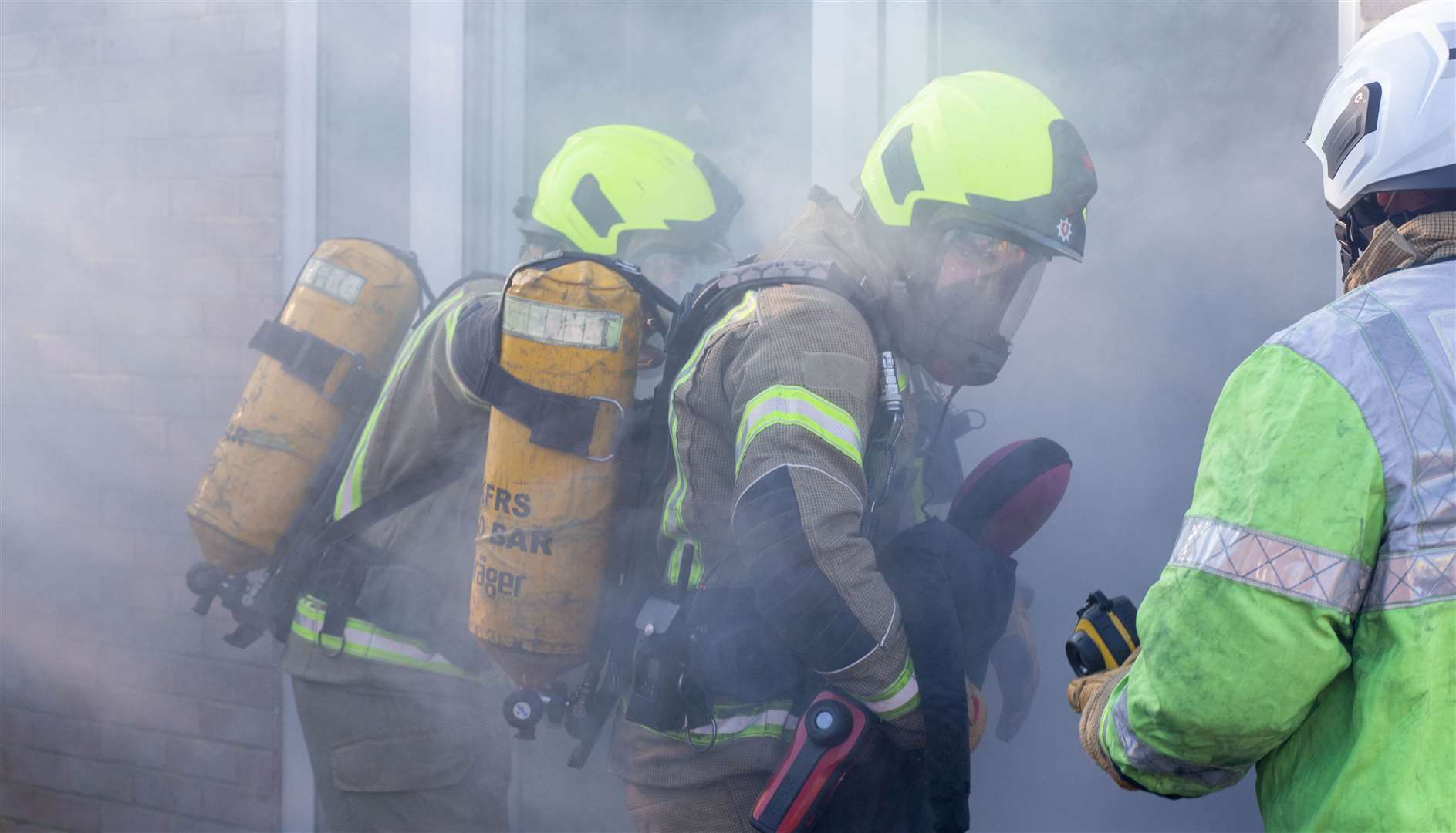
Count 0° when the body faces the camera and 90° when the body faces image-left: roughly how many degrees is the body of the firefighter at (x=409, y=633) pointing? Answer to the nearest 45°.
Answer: approximately 270°

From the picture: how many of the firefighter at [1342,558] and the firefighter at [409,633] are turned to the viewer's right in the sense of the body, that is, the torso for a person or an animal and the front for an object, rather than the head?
1

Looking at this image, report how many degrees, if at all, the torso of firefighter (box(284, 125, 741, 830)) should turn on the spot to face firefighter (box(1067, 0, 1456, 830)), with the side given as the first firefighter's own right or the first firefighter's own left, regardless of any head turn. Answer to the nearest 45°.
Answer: approximately 45° to the first firefighter's own right

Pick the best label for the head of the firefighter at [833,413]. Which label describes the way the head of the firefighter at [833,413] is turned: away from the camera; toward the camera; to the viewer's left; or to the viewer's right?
to the viewer's right

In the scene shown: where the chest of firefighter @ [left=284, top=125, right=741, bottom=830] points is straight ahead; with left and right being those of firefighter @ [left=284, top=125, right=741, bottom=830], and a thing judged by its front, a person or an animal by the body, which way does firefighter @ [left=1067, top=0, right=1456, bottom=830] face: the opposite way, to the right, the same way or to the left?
to the left

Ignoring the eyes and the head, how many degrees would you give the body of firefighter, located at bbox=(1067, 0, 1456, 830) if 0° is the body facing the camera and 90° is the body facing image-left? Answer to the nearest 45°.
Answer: approximately 135°

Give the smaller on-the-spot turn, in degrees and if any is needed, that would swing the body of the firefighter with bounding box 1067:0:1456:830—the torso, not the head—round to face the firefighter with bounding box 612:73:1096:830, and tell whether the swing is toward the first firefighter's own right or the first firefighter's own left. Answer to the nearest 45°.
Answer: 0° — they already face them

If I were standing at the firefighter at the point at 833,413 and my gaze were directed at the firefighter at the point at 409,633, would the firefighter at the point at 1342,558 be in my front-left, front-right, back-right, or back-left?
back-left

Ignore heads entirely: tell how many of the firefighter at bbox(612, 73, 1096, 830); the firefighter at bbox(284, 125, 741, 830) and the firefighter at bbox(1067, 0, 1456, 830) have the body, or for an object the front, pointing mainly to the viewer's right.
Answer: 2

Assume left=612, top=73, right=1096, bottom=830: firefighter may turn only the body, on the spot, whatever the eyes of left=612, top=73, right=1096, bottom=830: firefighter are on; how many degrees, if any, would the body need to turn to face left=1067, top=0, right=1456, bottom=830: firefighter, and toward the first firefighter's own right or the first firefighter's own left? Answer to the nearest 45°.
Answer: approximately 45° to the first firefighter's own right

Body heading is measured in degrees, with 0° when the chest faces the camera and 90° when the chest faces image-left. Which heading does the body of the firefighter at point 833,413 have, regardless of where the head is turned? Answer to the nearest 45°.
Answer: approximately 270°
